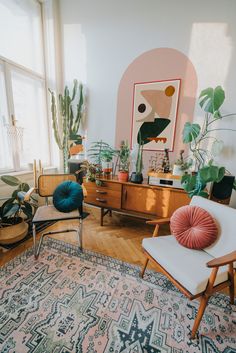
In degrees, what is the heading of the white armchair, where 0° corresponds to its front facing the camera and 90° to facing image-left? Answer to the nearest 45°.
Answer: approximately 45°

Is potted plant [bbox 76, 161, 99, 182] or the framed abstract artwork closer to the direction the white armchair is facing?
the potted plant

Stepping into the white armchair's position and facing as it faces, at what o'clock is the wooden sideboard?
The wooden sideboard is roughly at 3 o'clock from the white armchair.

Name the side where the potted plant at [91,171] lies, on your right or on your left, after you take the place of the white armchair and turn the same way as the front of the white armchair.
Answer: on your right

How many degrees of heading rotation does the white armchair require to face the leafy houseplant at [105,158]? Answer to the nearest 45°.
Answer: approximately 90° to its right

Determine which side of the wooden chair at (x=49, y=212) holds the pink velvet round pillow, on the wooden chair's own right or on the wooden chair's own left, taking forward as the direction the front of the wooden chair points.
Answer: on the wooden chair's own left

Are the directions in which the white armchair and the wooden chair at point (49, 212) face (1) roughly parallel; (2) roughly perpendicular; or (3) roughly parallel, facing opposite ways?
roughly perpendicular

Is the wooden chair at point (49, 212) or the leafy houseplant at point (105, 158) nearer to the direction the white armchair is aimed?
the wooden chair

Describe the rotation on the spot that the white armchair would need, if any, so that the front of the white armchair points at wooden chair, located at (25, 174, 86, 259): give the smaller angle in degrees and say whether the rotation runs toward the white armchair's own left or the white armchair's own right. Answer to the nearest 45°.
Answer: approximately 45° to the white armchair's own right

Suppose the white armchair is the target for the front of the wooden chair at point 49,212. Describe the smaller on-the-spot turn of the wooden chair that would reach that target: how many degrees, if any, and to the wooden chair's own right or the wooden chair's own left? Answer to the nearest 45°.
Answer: approximately 45° to the wooden chair's own left

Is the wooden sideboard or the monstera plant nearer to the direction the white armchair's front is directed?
the wooden sideboard

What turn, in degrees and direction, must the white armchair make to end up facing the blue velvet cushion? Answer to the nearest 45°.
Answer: approximately 45° to its right

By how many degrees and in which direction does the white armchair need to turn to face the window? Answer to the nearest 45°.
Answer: approximately 45° to its right
